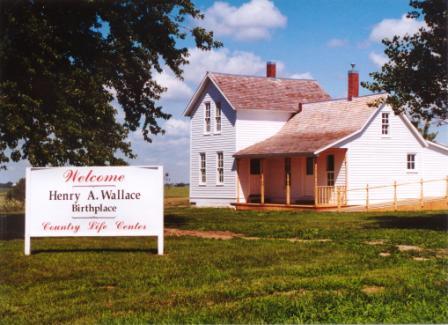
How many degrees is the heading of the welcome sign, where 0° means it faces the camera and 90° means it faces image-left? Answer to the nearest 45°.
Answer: approximately 0°

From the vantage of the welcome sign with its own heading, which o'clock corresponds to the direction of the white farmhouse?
The white farmhouse is roughly at 7 o'clock from the welcome sign.

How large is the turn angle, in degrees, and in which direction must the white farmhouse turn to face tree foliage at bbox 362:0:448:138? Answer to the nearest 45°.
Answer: approximately 45° to its left

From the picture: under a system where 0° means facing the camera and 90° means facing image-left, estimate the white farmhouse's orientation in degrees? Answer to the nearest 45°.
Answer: approximately 45°

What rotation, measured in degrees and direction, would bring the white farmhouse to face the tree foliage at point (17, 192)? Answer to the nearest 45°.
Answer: approximately 45° to its right

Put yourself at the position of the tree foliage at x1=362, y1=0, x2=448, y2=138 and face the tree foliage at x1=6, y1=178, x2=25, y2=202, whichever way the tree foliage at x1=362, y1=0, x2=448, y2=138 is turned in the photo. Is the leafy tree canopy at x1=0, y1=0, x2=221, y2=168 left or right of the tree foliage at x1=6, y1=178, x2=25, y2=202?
left

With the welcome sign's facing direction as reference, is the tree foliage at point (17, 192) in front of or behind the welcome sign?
behind
